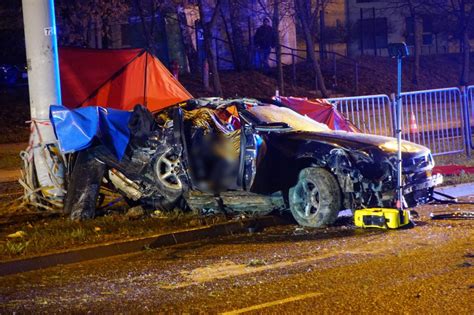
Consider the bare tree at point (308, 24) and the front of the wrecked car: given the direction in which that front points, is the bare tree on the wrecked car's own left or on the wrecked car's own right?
on the wrecked car's own left

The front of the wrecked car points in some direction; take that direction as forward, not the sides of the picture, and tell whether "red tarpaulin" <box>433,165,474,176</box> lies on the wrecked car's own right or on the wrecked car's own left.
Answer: on the wrecked car's own left

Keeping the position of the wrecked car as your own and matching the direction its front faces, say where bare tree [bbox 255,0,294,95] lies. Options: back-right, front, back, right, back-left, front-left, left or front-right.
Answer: back-left

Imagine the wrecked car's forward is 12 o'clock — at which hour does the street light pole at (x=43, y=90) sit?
The street light pole is roughly at 5 o'clock from the wrecked car.

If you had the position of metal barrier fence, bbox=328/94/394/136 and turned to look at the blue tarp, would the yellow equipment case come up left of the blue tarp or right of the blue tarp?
left

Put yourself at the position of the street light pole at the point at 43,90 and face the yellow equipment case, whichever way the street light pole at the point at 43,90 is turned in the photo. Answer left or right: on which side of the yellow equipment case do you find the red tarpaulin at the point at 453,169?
left

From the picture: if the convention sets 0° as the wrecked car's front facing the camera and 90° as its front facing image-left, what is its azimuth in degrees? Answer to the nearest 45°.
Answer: approximately 315°

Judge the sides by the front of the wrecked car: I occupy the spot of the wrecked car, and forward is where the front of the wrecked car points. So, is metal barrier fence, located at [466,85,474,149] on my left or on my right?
on my left

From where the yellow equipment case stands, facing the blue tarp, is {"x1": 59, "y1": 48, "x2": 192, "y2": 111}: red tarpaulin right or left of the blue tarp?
right

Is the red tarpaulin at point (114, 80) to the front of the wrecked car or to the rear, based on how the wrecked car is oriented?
to the rear

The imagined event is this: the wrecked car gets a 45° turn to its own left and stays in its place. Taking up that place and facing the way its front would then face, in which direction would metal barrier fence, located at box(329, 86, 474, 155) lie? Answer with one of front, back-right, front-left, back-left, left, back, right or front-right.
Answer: front-left

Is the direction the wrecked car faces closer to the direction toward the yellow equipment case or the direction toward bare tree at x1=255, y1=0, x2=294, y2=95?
the yellow equipment case

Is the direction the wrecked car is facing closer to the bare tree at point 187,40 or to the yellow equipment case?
the yellow equipment case

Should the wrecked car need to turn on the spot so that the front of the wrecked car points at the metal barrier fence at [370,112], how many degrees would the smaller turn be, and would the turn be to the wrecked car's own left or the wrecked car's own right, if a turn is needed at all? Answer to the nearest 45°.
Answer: approximately 90° to the wrecked car's own left

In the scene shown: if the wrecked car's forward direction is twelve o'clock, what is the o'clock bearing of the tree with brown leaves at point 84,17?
The tree with brown leaves is roughly at 7 o'clock from the wrecked car.

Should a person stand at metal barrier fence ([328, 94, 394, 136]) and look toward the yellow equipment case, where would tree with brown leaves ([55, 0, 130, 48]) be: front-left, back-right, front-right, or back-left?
back-right

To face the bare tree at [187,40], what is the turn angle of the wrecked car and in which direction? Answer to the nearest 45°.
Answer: approximately 135° to its left
